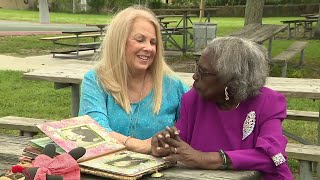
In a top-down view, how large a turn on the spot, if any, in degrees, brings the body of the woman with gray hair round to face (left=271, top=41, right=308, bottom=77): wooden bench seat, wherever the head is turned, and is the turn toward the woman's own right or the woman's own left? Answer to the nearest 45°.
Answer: approximately 135° to the woman's own right

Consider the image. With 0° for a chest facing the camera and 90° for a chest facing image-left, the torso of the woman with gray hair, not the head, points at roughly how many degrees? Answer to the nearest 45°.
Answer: approximately 45°

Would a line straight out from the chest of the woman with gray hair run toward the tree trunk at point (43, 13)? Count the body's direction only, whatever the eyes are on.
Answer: no

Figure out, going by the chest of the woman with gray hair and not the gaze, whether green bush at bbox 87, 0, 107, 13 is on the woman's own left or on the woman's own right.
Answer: on the woman's own right

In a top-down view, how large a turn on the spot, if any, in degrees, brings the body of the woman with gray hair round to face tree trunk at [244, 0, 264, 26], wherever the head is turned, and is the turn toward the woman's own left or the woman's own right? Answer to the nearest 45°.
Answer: approximately 135° to the woman's own right

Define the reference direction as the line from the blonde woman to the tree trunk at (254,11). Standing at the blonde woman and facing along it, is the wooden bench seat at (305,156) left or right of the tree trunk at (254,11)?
right

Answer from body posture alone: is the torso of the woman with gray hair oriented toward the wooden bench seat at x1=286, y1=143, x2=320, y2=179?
no

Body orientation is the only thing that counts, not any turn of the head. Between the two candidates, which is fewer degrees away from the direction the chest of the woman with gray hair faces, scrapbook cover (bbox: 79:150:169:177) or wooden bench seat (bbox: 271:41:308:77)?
the scrapbook cover

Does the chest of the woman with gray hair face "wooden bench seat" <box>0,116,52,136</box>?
no

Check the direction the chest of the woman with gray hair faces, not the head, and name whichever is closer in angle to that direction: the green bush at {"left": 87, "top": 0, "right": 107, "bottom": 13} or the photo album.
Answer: the photo album

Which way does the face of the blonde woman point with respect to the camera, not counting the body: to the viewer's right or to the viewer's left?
to the viewer's right

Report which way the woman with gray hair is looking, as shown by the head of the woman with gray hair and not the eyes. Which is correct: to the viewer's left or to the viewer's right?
to the viewer's left
